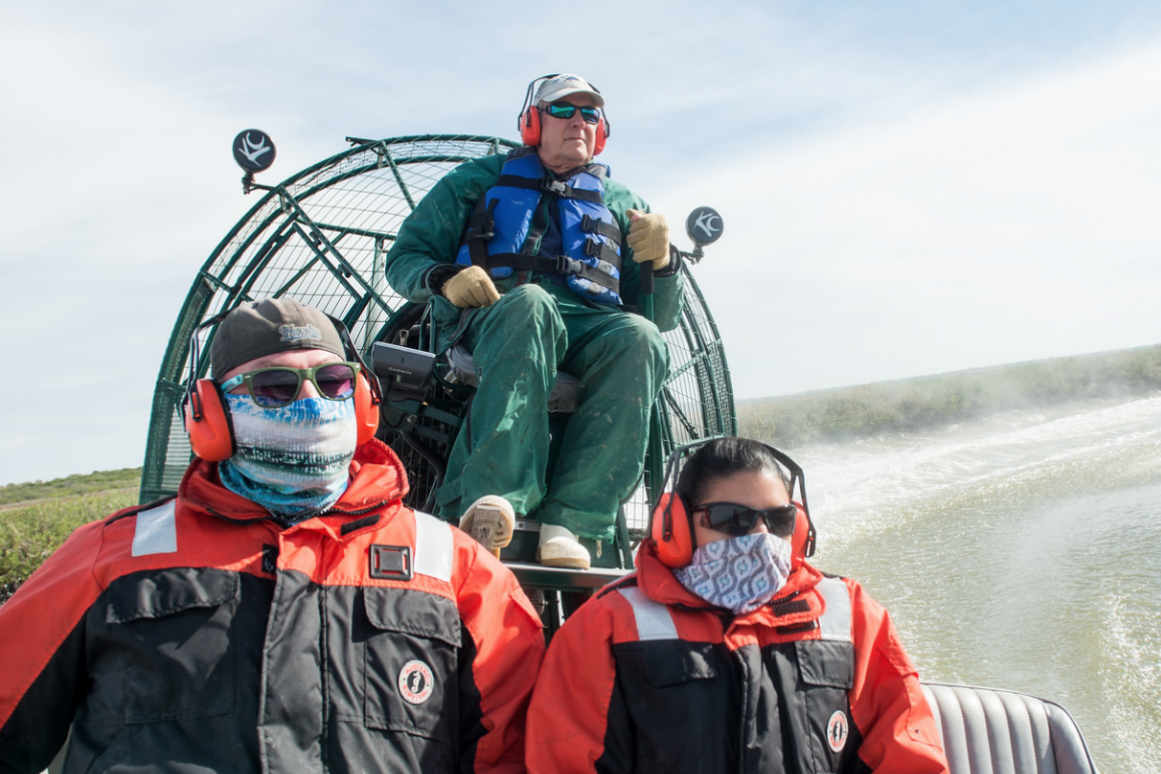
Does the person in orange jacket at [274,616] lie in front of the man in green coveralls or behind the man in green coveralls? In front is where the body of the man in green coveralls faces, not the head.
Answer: in front

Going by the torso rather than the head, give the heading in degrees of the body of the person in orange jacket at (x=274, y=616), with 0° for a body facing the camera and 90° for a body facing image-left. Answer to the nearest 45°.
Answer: approximately 0°

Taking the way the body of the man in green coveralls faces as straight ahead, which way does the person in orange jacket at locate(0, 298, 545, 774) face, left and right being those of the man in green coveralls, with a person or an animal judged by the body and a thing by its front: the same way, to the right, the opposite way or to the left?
the same way

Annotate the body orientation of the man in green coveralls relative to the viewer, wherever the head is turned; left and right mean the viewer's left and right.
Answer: facing the viewer

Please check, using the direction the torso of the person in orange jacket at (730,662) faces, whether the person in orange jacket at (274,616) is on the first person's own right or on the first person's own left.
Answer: on the first person's own right

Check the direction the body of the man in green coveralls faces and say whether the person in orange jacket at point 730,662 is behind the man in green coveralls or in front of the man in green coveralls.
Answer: in front

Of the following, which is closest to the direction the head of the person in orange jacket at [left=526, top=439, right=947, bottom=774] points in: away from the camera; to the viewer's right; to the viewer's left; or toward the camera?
toward the camera

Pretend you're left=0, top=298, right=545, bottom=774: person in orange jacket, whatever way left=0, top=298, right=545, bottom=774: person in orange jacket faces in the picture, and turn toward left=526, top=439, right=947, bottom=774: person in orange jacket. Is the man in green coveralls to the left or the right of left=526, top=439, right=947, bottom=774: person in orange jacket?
left

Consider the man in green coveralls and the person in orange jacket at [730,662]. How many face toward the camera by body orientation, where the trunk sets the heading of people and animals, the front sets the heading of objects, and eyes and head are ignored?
2

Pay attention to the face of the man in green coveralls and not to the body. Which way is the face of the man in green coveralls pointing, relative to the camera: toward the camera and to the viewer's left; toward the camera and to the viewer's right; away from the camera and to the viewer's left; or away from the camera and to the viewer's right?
toward the camera and to the viewer's right

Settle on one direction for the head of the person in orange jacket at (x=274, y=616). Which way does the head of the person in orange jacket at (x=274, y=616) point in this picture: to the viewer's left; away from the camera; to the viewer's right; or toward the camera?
toward the camera

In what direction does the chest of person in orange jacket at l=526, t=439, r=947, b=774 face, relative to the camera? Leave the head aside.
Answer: toward the camera

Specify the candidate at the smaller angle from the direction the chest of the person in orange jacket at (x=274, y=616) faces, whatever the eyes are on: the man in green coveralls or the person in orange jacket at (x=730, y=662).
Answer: the person in orange jacket
